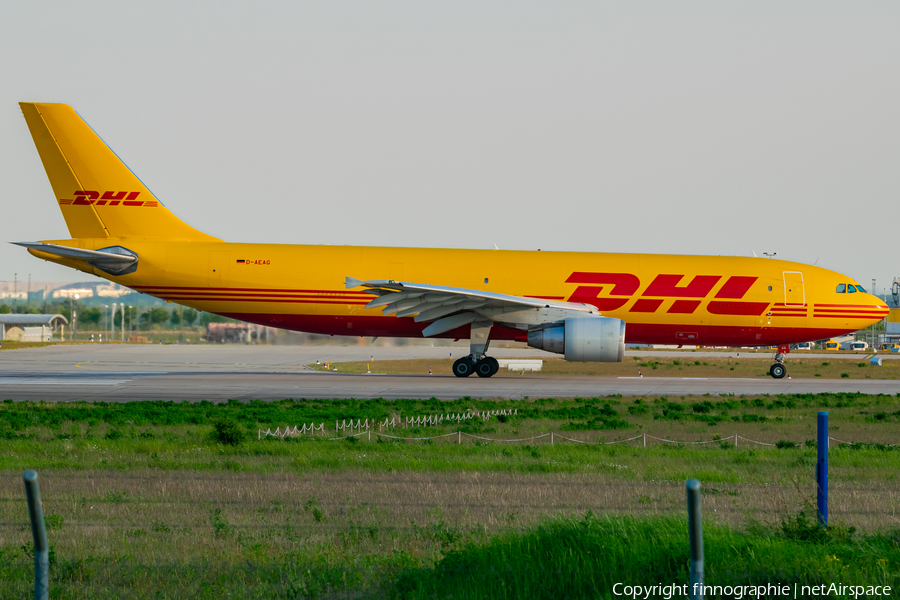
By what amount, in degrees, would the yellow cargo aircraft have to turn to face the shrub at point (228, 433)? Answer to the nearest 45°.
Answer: approximately 90° to its right

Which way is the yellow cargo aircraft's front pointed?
to the viewer's right

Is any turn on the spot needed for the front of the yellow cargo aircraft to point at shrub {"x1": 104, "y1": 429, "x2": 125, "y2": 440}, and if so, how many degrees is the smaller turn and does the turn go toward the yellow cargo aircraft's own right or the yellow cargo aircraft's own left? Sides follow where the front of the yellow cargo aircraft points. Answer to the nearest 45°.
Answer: approximately 90° to the yellow cargo aircraft's own right

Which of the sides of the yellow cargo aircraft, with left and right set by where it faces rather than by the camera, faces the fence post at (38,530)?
right

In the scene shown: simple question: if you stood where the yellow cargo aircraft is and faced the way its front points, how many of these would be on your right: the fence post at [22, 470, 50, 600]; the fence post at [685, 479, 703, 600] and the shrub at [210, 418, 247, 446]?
3
